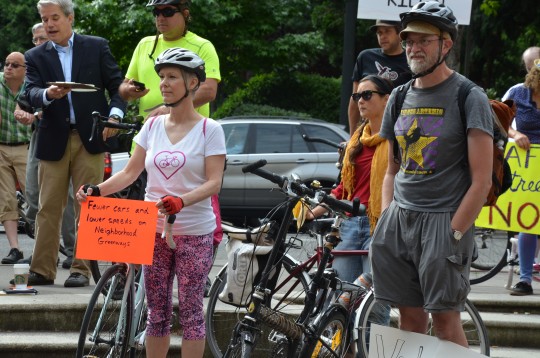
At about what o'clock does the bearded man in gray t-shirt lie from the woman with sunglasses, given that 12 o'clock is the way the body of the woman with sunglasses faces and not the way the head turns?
The bearded man in gray t-shirt is roughly at 10 o'clock from the woman with sunglasses.

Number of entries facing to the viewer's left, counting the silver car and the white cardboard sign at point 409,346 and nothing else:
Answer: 1

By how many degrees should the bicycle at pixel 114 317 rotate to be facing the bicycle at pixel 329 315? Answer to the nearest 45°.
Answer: approximately 135° to its left

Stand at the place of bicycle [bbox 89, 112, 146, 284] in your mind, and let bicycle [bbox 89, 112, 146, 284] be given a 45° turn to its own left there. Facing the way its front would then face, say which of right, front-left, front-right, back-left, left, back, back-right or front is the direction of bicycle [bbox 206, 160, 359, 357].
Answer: front-left

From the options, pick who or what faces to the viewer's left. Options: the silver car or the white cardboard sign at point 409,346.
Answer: the silver car

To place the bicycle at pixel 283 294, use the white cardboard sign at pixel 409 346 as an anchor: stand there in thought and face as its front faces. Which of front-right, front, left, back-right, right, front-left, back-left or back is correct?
back-right

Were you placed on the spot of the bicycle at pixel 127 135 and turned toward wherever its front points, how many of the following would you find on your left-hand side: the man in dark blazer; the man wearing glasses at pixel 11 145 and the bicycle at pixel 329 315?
1
